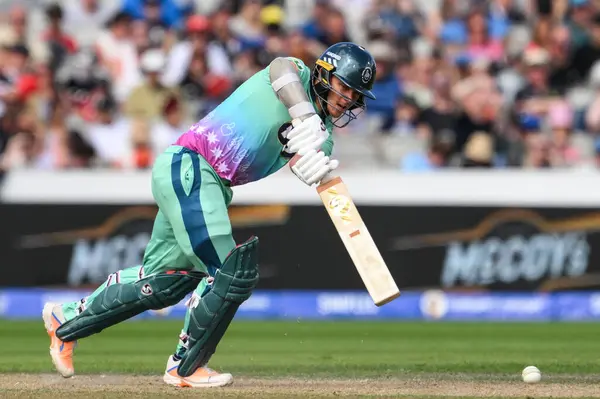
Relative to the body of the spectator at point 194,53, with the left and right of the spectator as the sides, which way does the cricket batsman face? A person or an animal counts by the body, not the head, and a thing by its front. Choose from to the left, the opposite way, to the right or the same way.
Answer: to the left

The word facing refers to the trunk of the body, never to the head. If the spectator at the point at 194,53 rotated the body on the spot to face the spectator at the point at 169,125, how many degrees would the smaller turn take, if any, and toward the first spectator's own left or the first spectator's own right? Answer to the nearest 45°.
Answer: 0° — they already face them

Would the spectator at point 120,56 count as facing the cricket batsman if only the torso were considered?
yes

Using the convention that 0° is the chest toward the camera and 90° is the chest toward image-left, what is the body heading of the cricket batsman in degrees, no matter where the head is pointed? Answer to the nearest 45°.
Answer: approximately 270°

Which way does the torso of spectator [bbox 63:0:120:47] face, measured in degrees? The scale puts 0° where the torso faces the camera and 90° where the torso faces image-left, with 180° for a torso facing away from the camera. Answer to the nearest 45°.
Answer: approximately 0°

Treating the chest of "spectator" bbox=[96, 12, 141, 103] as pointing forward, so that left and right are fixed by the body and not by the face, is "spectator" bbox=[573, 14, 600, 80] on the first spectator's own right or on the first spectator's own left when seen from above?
on the first spectator's own left

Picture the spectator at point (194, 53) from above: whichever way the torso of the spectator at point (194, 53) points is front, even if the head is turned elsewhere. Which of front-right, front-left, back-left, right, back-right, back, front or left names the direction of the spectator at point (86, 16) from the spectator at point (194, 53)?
back-right
